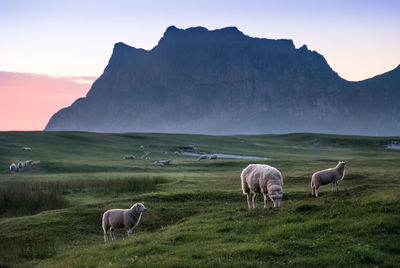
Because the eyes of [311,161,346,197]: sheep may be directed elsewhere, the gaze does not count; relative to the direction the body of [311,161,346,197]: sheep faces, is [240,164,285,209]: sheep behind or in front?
behind

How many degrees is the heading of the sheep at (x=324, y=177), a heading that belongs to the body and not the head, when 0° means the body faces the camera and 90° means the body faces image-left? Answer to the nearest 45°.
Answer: approximately 225°

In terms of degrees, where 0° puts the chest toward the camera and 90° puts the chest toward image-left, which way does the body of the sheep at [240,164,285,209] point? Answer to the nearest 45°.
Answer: approximately 315°

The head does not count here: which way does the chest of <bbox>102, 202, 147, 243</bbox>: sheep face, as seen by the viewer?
to the viewer's right

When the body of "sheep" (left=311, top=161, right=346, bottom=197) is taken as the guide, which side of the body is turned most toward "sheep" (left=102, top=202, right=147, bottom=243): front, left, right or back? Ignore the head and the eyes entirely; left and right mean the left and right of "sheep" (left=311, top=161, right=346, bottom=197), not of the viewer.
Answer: back

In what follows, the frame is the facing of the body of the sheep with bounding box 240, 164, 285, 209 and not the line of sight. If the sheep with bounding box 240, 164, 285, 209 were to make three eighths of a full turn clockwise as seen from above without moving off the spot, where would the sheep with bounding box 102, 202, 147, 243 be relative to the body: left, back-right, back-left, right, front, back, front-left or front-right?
front

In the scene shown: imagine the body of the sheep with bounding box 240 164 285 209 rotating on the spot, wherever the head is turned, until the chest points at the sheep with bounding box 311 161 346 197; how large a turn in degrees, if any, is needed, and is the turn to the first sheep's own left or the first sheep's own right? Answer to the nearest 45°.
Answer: approximately 90° to the first sheep's own left
